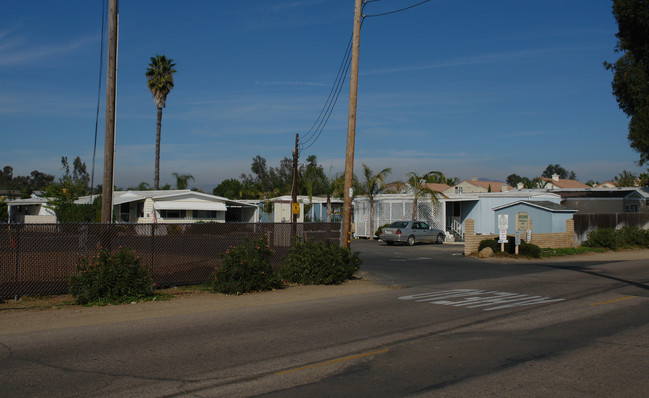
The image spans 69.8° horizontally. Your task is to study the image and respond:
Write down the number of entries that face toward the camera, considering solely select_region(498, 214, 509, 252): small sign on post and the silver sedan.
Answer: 1

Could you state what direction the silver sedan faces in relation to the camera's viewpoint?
facing away from the viewer and to the right of the viewer

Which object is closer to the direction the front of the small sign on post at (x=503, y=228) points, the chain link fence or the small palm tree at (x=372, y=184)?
the chain link fence

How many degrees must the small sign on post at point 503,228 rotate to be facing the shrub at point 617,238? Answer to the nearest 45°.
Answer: approximately 135° to its left

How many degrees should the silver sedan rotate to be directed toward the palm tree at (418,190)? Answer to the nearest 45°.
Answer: approximately 45° to its left

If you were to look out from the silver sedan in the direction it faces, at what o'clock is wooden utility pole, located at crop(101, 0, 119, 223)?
The wooden utility pole is roughly at 5 o'clock from the silver sedan.

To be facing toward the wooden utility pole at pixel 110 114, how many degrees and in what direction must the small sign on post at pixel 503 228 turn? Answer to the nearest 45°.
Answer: approximately 45° to its right

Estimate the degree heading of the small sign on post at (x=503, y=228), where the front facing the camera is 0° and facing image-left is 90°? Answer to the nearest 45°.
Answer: approximately 0°

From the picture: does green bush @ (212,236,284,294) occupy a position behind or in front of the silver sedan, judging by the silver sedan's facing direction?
behind

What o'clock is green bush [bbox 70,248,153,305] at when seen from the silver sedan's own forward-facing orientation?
The green bush is roughly at 5 o'clock from the silver sedan.
